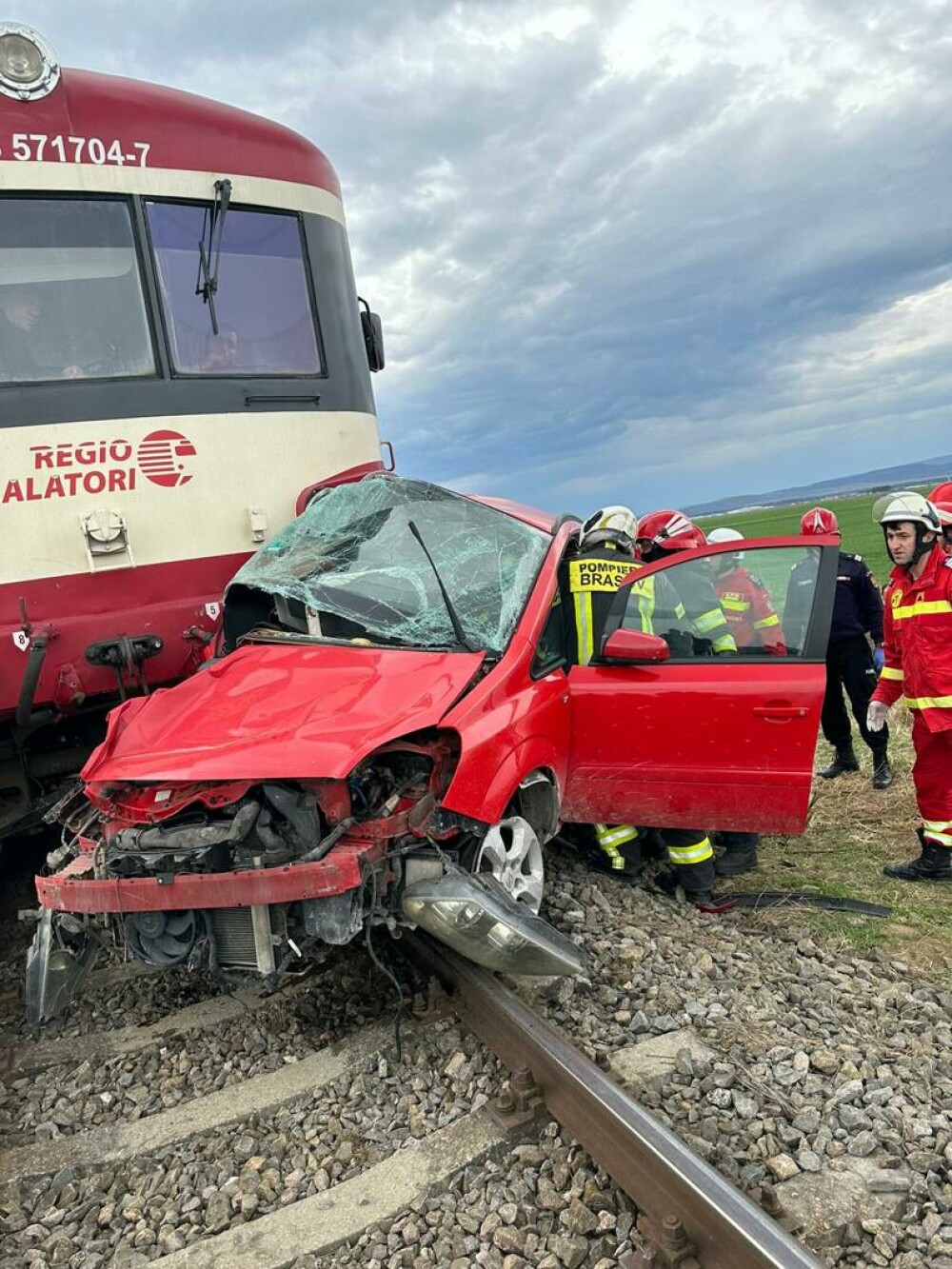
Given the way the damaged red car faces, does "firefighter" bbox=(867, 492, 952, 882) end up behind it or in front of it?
behind

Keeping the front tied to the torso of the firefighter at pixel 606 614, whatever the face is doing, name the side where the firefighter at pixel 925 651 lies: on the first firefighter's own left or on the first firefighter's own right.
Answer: on the first firefighter's own right

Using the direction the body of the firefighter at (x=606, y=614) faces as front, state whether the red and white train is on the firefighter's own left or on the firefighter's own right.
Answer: on the firefighter's own left

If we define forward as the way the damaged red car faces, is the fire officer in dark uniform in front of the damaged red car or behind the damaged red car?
behind

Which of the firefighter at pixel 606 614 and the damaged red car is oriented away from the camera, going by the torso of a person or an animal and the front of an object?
the firefighter

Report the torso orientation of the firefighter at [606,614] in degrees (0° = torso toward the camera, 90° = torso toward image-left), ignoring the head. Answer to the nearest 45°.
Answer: approximately 180°

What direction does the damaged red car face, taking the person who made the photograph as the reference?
facing the viewer and to the left of the viewer
